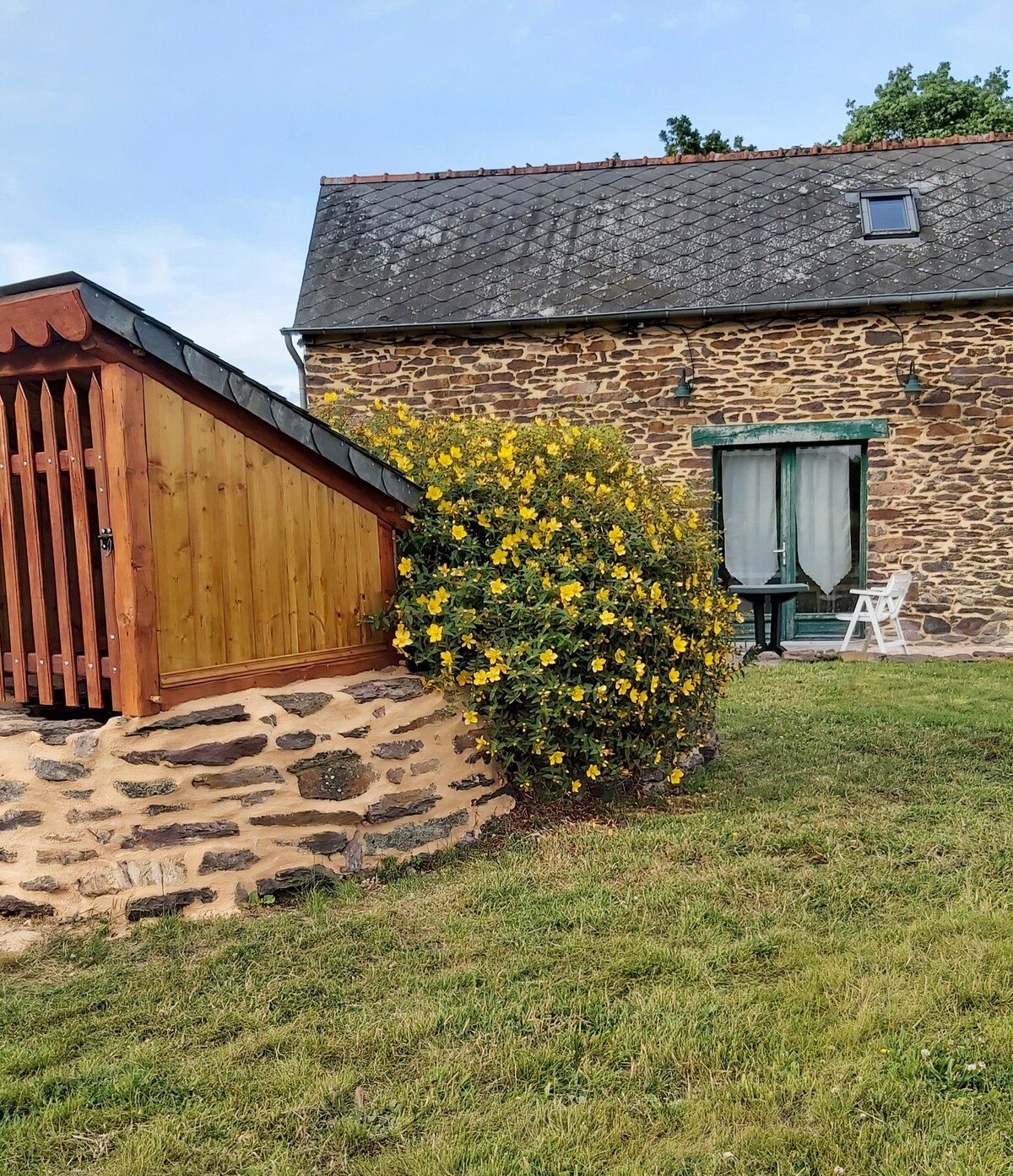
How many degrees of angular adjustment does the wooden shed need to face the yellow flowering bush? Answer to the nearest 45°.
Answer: approximately 135° to its left

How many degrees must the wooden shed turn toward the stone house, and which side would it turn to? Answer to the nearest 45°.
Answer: approximately 180°

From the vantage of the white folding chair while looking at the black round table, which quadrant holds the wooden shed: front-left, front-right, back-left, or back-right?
front-left

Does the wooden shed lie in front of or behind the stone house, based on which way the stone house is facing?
in front

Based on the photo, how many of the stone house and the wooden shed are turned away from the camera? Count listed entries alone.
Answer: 0

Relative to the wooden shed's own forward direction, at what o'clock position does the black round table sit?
The black round table is roughly at 6 o'clock from the wooden shed.

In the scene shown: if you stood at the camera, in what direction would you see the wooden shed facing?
facing the viewer and to the left of the viewer

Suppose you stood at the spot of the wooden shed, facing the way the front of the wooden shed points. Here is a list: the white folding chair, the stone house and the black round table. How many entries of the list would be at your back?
3

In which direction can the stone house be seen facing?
toward the camera
